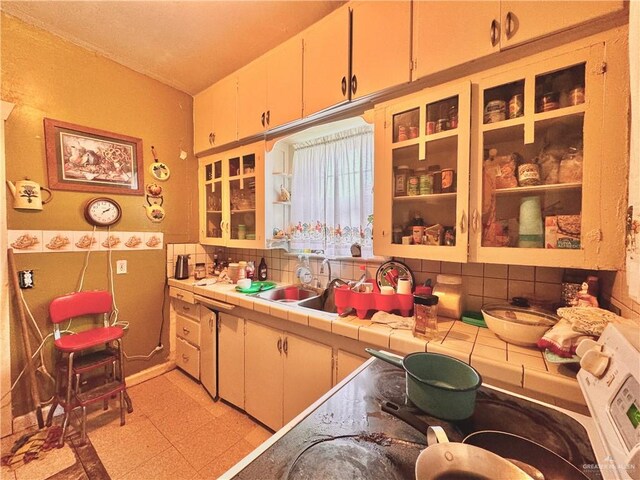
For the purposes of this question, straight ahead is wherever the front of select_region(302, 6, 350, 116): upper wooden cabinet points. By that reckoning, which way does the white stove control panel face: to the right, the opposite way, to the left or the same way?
to the right

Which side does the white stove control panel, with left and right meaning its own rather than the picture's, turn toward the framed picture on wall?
front

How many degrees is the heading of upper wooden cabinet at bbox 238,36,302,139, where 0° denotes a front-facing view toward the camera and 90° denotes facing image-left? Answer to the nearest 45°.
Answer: approximately 45°

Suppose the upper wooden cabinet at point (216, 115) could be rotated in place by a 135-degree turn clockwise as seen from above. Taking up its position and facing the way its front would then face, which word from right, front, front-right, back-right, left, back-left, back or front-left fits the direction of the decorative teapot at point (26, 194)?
left

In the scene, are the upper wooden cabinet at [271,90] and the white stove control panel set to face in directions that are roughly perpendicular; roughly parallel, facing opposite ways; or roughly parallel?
roughly perpendicular

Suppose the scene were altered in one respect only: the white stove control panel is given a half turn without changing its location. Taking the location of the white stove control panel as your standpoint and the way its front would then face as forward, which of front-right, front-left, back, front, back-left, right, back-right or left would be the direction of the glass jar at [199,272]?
back

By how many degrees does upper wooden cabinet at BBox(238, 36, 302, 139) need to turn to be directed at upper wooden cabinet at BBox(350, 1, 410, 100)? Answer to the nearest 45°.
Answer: approximately 90° to its left

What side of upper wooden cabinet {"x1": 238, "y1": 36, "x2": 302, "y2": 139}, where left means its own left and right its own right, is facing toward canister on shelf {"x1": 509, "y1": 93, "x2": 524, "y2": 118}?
left

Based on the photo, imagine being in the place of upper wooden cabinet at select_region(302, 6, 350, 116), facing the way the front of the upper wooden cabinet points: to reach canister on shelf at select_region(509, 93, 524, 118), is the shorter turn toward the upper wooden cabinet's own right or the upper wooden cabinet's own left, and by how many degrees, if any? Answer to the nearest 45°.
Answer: approximately 90° to the upper wooden cabinet's own left

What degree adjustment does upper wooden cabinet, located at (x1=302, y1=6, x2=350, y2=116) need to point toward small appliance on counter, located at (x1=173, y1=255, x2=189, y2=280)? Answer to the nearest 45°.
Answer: approximately 90° to its right

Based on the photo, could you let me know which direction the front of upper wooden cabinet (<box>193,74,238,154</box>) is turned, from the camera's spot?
facing the viewer and to the left of the viewer

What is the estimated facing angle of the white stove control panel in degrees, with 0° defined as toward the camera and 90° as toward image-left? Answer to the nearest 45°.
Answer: approximately 90°

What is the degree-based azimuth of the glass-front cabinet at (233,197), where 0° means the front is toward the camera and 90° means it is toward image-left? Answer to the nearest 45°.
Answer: approximately 45°
